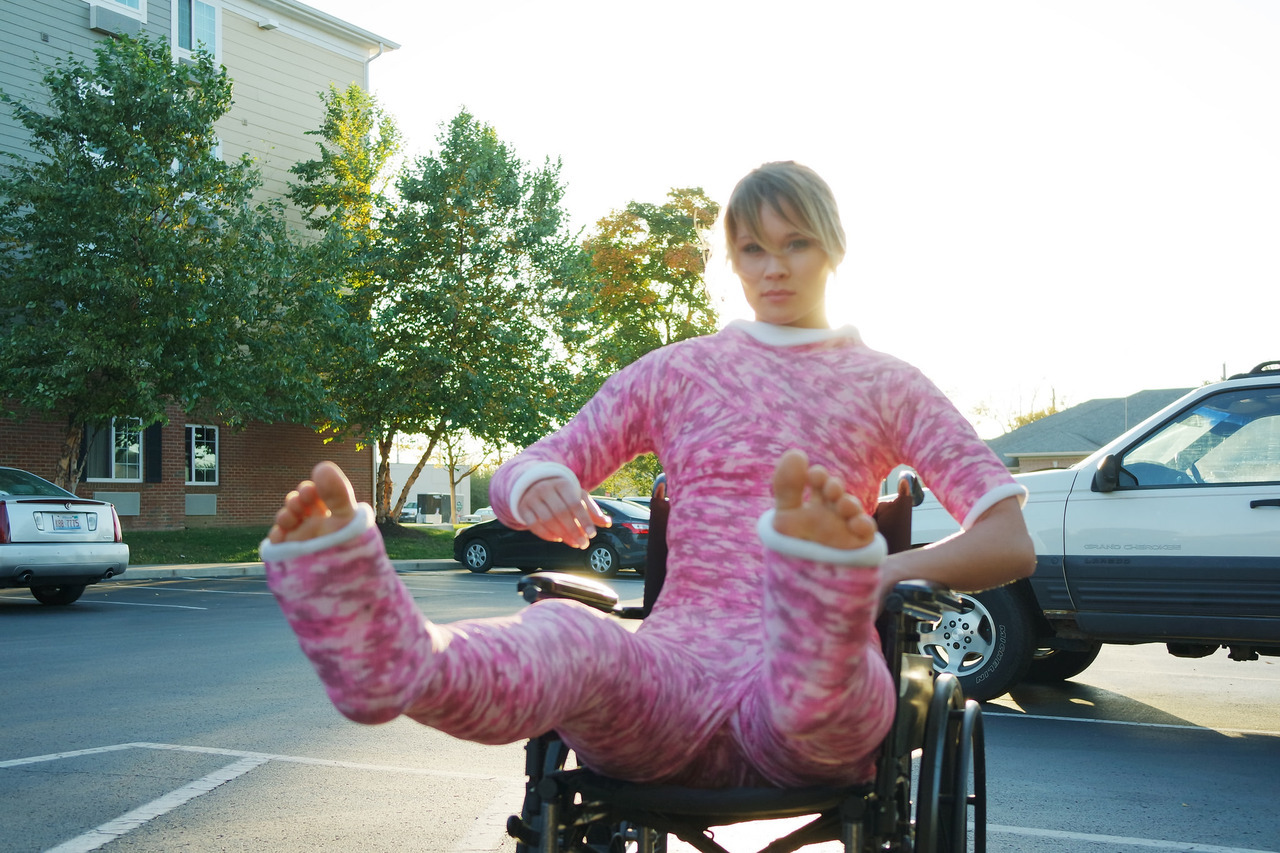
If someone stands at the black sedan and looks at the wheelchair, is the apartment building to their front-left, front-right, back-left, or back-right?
back-right

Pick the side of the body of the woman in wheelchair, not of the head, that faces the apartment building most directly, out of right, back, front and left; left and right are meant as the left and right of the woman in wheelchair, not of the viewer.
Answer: back

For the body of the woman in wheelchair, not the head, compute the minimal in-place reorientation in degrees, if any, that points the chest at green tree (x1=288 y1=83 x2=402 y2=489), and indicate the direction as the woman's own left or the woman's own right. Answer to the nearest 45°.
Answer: approximately 180°

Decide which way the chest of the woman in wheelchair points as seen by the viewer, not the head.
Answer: toward the camera

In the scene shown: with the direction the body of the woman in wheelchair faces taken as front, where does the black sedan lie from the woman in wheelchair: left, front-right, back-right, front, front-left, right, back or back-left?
back

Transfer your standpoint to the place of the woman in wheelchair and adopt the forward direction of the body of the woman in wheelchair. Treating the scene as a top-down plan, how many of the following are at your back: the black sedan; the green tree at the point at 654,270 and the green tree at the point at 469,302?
3

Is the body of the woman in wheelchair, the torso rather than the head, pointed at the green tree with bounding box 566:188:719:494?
no

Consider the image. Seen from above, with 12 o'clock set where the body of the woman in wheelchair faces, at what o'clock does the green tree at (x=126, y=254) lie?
The green tree is roughly at 5 o'clock from the woman in wheelchair.

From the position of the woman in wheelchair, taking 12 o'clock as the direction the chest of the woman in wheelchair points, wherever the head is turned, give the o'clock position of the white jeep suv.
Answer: The white jeep suv is roughly at 7 o'clock from the woman in wheelchair.

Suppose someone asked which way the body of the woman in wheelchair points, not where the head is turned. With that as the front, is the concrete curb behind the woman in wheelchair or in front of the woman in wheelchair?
behind

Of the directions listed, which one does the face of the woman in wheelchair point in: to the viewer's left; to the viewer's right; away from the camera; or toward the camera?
toward the camera
